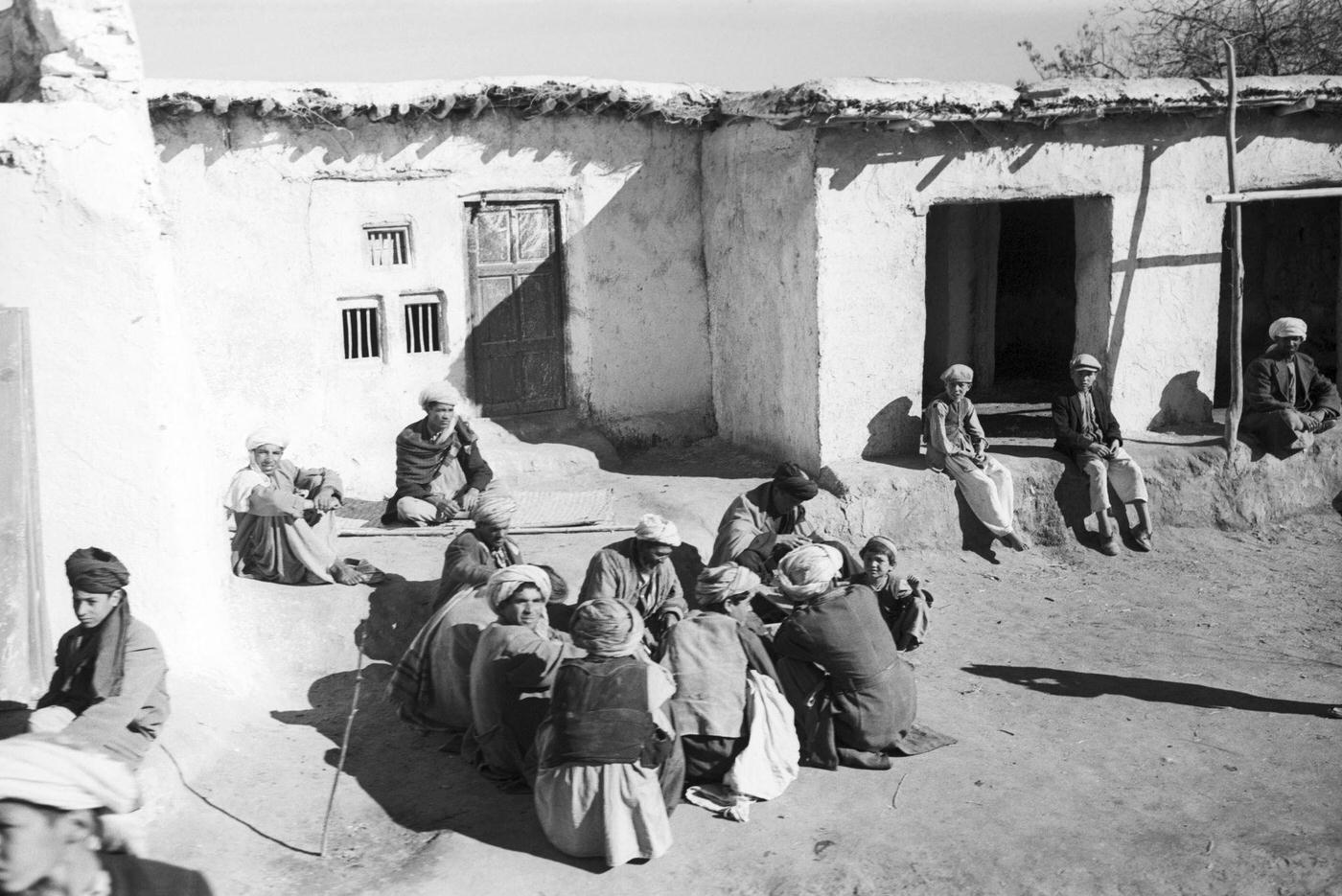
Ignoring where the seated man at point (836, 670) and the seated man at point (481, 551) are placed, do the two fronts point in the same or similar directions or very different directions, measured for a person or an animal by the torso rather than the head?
very different directions

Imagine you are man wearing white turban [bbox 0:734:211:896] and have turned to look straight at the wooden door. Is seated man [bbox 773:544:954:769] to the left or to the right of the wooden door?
right

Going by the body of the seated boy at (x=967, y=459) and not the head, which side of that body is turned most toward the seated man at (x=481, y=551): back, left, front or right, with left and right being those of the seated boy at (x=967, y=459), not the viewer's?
right

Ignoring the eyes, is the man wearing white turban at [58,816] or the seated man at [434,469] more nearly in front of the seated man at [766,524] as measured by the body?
the man wearing white turban

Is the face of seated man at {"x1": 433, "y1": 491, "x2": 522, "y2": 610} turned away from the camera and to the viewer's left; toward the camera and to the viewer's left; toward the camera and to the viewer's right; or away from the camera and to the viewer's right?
toward the camera and to the viewer's right

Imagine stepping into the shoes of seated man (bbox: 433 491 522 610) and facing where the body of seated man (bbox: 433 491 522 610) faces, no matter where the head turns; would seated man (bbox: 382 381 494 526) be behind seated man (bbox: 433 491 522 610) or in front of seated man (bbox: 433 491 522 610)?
behind

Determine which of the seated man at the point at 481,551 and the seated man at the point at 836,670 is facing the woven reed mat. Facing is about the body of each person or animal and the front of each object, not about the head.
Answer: the seated man at the point at 836,670
